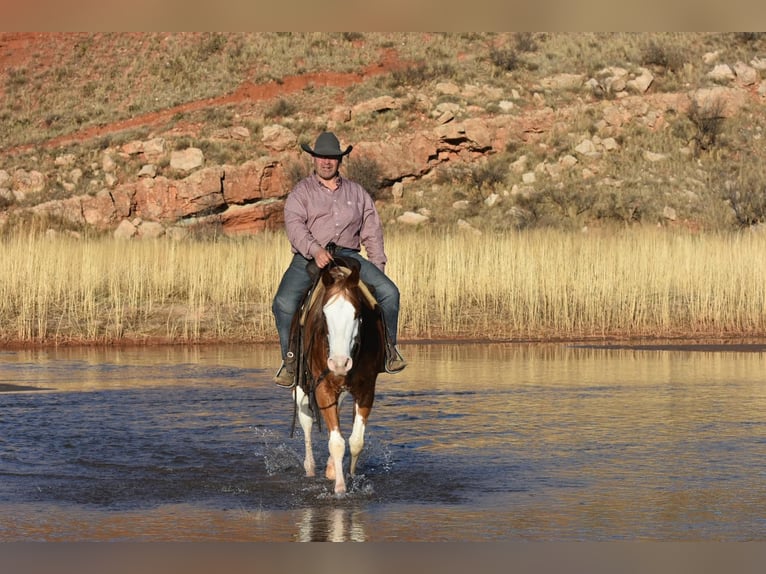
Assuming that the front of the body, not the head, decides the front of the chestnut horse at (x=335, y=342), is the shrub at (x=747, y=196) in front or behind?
behind

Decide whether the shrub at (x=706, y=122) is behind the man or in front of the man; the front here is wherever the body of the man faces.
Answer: behind

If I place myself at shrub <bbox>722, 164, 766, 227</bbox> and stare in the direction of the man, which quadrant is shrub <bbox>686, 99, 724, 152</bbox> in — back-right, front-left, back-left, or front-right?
back-right

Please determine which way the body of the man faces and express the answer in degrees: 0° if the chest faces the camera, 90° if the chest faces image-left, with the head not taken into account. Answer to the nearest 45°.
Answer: approximately 0°
